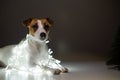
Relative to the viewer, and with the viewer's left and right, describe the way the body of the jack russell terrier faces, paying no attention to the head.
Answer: facing the viewer and to the right of the viewer
